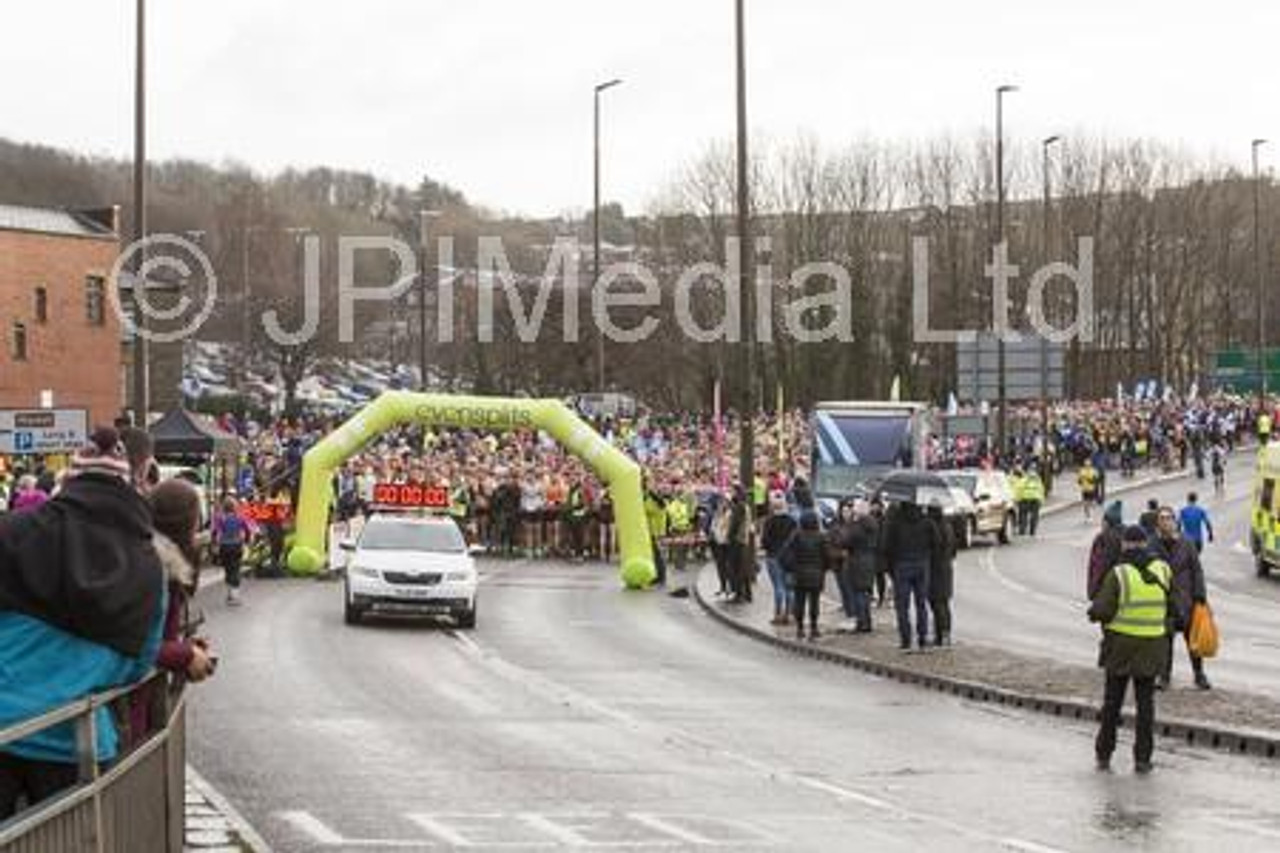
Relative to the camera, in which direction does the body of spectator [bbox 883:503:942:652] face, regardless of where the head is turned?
away from the camera

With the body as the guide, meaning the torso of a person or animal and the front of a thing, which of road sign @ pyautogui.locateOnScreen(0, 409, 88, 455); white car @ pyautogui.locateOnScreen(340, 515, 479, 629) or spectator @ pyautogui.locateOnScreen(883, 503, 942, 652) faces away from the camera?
the spectator

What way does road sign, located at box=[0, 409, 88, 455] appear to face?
toward the camera

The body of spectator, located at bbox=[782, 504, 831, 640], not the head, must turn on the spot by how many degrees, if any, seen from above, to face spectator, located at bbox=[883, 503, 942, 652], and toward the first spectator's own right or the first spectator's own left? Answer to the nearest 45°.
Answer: approximately 135° to the first spectator's own right

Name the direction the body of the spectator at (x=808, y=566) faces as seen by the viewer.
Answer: away from the camera

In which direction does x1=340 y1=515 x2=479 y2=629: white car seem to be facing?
toward the camera

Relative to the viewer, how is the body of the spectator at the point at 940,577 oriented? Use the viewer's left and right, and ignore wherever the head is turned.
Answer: facing away from the viewer

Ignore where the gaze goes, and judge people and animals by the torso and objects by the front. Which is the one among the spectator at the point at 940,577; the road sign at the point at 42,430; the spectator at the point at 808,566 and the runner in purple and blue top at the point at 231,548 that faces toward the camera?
the road sign

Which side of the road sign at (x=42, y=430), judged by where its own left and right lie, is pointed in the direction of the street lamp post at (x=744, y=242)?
left

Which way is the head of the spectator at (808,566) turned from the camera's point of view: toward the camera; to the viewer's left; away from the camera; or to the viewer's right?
away from the camera

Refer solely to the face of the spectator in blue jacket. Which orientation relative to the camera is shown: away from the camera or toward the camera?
away from the camera
